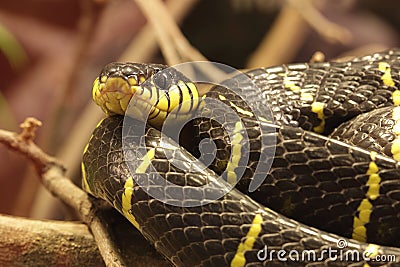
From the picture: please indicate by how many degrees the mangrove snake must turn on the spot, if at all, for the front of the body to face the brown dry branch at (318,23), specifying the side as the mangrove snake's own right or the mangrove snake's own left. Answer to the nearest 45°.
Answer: approximately 135° to the mangrove snake's own right

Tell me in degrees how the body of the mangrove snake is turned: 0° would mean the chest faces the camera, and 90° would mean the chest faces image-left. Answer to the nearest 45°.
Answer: approximately 45°

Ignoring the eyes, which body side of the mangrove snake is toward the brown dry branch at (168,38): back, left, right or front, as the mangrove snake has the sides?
right

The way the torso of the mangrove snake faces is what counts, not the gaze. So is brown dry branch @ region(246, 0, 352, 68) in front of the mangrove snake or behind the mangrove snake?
behind
